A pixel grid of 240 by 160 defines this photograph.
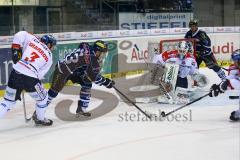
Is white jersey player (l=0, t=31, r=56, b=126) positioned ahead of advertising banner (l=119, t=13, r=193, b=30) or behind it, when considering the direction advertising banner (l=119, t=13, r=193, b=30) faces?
ahead

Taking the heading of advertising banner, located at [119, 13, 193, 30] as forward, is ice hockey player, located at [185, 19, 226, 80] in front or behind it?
in front

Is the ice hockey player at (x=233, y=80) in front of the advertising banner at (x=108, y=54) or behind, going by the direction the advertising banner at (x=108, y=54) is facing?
in front

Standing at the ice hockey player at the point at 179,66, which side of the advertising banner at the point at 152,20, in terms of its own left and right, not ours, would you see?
front

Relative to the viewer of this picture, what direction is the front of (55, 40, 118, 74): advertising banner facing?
facing the viewer

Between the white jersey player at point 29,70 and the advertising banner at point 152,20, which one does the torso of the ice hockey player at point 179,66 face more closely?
the white jersey player

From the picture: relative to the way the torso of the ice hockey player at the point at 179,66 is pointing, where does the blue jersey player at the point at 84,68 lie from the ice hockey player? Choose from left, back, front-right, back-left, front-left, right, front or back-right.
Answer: front-right

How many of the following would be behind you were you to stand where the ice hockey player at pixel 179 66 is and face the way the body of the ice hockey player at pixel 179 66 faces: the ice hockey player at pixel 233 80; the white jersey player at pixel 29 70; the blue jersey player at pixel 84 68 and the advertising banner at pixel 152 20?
1

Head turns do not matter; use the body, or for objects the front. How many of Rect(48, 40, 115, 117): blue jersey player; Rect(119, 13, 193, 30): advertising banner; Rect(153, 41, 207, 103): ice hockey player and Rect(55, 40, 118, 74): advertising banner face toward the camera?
3

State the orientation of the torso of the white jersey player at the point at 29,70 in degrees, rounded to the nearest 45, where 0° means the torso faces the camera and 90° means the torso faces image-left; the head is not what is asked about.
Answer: approximately 225°

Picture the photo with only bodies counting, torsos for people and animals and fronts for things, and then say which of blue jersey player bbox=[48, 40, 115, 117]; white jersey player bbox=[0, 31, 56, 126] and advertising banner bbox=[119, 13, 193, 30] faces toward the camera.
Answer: the advertising banner

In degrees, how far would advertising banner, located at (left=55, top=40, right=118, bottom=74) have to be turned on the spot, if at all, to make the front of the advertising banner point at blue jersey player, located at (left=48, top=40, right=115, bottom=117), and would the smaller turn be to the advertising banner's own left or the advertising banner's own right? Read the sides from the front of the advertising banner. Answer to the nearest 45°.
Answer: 0° — it already faces them

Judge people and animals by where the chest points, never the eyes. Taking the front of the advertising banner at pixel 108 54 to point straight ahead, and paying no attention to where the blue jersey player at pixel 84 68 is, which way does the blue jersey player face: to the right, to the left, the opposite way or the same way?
to the left

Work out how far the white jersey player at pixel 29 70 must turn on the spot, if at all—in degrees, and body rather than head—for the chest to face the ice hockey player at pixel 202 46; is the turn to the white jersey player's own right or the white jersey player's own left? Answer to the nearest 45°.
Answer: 0° — they already face them
